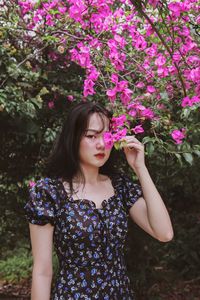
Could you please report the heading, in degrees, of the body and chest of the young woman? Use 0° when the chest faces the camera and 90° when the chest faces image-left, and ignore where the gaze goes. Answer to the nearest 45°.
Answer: approximately 315°
